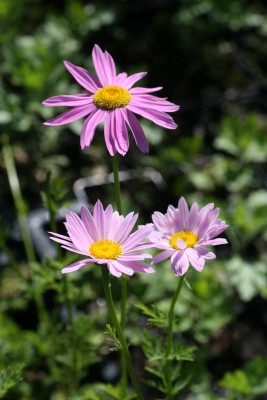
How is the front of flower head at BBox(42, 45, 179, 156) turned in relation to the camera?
facing the viewer
